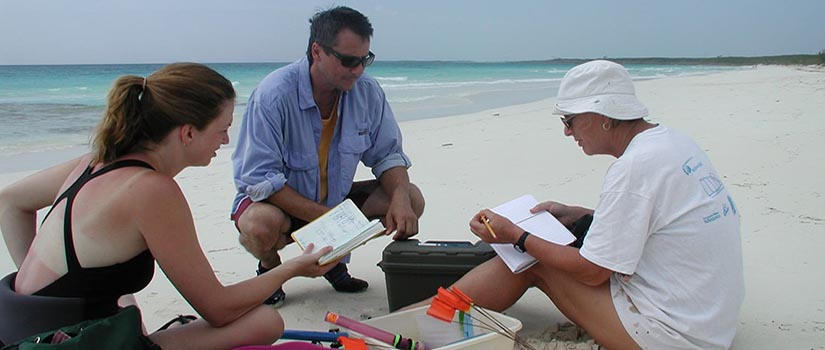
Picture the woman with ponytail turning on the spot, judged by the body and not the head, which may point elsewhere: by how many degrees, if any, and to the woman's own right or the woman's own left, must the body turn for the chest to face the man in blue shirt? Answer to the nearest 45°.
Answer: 0° — they already face them

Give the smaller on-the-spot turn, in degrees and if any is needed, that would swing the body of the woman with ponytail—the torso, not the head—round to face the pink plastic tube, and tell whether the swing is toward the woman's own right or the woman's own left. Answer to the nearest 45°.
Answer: approximately 45° to the woman's own right

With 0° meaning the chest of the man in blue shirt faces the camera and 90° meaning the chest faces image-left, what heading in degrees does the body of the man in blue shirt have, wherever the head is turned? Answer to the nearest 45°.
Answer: approximately 315°

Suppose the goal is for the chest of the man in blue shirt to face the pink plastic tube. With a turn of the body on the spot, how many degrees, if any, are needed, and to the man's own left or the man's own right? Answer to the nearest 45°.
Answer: approximately 45° to the man's own right

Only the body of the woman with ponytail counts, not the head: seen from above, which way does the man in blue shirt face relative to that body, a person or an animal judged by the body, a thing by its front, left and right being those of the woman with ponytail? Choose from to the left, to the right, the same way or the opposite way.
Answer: to the right

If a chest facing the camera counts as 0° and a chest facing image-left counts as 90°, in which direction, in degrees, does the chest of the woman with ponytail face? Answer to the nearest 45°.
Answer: approximately 225°

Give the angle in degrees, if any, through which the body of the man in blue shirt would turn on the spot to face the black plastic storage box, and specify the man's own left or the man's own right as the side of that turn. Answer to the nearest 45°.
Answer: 0° — they already face it

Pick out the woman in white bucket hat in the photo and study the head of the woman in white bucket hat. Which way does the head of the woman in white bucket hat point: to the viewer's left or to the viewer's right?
to the viewer's left
